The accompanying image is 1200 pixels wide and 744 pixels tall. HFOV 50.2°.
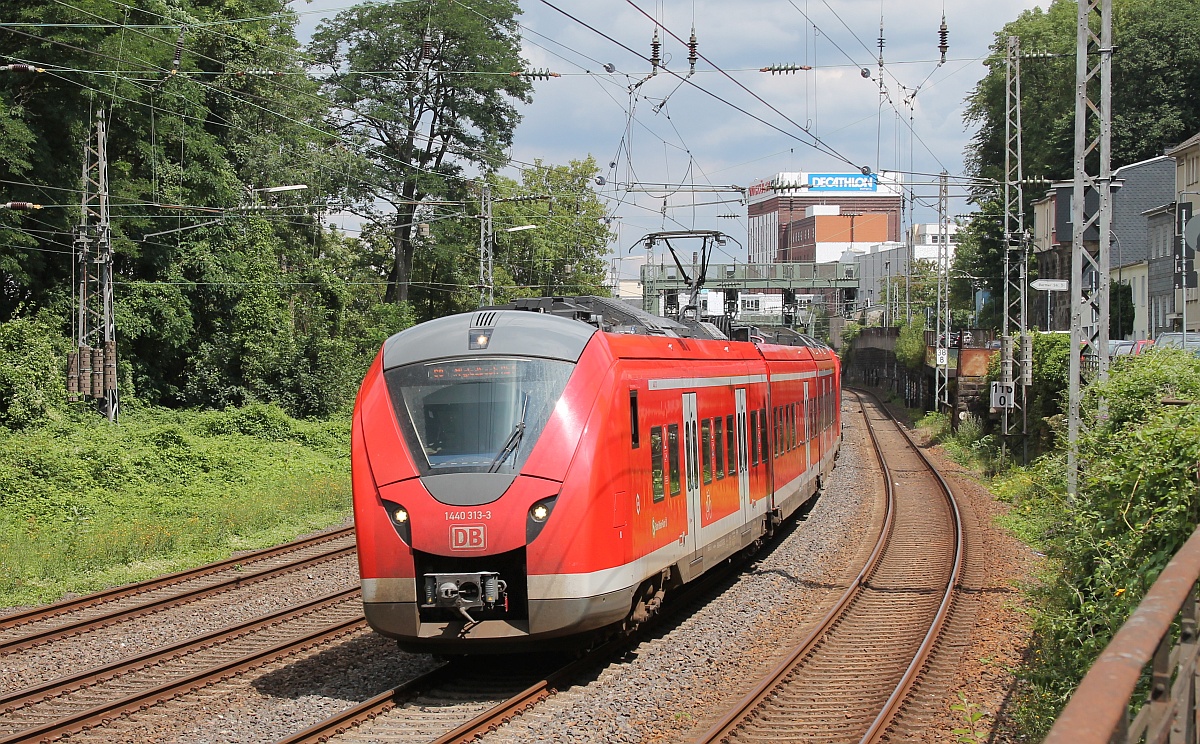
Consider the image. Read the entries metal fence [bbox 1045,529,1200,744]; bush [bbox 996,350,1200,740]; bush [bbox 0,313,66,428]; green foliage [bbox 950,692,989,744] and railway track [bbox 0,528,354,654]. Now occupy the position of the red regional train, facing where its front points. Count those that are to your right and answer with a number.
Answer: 2

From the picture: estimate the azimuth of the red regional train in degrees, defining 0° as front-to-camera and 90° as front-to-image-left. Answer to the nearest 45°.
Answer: approximately 45°

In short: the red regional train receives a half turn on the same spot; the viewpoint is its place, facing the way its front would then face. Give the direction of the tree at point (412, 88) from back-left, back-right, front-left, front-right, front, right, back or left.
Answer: front-left

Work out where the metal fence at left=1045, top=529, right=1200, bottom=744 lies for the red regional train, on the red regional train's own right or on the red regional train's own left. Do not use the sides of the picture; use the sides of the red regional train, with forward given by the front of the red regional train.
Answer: on the red regional train's own left

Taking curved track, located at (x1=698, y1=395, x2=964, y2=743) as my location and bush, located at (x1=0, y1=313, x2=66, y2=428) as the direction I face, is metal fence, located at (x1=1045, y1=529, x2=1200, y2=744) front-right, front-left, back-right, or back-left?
back-left

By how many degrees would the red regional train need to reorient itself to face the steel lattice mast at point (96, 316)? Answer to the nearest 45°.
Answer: approximately 90° to its right

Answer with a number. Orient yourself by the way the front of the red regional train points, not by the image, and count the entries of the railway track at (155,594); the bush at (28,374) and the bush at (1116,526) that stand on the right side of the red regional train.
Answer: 2
